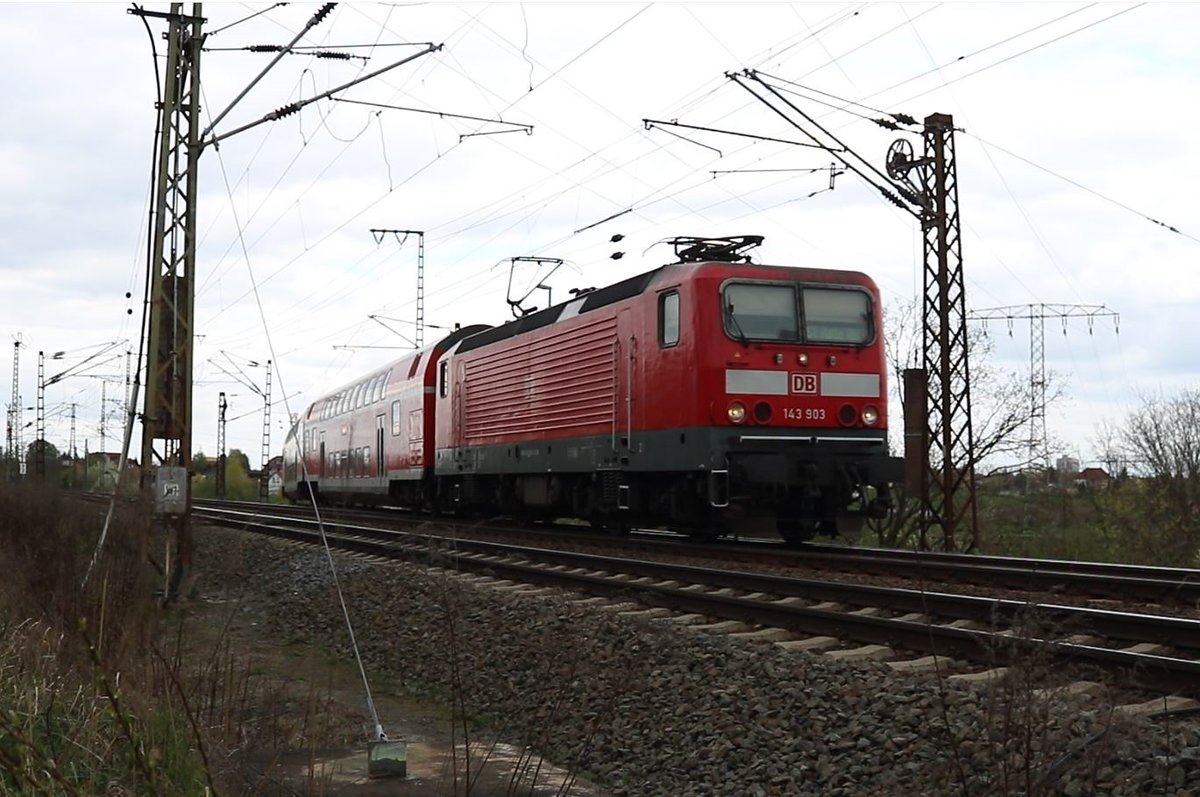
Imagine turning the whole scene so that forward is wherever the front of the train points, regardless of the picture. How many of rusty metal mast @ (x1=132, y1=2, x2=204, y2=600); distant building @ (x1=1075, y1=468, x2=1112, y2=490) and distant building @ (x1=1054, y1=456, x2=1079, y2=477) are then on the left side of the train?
2

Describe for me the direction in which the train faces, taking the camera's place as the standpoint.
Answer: facing the viewer and to the right of the viewer

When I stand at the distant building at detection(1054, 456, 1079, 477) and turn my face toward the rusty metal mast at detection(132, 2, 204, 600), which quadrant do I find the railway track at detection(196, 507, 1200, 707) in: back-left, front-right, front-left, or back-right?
front-left

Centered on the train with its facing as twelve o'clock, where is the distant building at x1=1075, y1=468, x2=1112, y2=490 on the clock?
The distant building is roughly at 9 o'clock from the train.

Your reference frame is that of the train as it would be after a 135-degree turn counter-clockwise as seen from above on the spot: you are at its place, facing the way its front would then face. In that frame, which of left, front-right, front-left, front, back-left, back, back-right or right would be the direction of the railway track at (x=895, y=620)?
back

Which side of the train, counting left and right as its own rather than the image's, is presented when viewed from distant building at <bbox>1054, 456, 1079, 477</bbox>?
left
